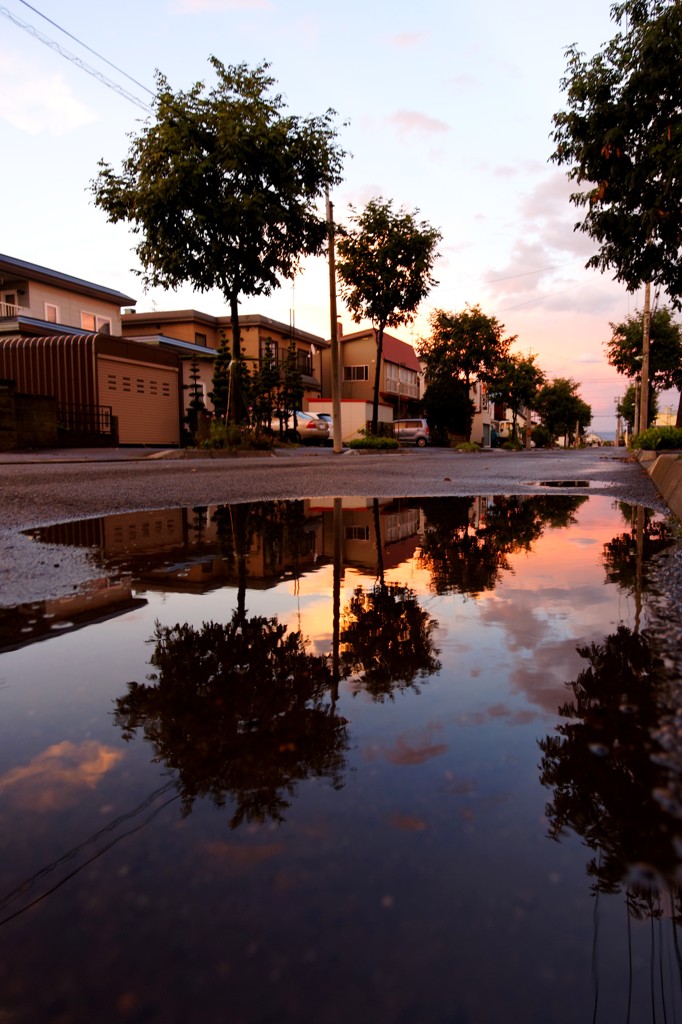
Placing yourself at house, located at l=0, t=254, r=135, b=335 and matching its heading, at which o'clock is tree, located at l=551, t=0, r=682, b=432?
The tree is roughly at 1 o'clock from the house.

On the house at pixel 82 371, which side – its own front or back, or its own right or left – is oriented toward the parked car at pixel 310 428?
left

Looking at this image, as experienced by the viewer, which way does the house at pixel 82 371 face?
facing the viewer and to the right of the viewer

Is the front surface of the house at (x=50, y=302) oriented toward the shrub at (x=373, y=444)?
no

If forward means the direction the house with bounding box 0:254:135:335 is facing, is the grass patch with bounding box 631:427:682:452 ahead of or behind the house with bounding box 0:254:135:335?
ahead

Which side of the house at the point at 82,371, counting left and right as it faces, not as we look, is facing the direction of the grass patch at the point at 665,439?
front

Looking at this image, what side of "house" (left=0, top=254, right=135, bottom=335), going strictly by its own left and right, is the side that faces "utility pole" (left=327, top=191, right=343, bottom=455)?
front
